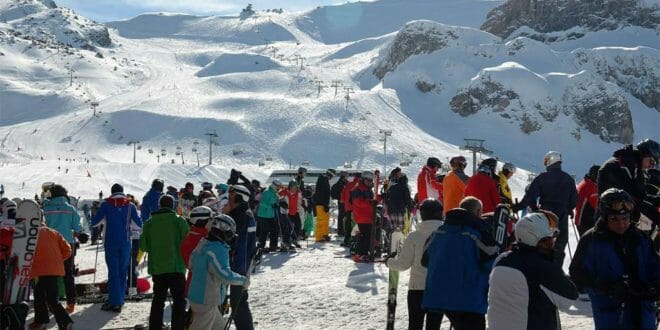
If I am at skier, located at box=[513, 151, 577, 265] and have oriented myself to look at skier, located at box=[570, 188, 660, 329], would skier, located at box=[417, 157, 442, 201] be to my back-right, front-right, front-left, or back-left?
back-right

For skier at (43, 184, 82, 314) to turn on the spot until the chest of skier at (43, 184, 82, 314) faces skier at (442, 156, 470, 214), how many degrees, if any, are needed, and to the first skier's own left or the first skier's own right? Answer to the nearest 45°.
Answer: approximately 90° to the first skier's own right

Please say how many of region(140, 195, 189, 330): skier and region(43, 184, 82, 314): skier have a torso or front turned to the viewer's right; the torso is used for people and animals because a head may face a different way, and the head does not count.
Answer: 0

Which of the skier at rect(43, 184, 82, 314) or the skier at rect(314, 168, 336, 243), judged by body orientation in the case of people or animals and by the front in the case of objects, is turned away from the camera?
the skier at rect(43, 184, 82, 314)

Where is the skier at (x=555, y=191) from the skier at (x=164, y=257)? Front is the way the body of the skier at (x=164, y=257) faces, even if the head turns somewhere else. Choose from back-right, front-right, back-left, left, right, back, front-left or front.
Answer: right

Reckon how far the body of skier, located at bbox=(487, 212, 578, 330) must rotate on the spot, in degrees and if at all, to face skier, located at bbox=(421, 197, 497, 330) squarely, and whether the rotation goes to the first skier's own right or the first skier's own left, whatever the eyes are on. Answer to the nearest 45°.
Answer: approximately 90° to the first skier's own left

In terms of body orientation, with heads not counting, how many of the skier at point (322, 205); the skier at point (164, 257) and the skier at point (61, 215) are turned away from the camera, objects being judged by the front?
2

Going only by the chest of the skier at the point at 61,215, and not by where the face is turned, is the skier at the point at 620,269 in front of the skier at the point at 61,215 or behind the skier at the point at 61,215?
behind

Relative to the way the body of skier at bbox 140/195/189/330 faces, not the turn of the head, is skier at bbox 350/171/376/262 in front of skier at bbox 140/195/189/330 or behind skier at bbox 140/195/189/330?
in front

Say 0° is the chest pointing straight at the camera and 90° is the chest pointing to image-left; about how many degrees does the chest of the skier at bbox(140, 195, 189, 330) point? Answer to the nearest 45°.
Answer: approximately 180°

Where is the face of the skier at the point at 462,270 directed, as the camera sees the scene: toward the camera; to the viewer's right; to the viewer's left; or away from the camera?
away from the camera

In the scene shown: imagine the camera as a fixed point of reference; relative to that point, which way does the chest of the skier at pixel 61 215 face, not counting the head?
away from the camera

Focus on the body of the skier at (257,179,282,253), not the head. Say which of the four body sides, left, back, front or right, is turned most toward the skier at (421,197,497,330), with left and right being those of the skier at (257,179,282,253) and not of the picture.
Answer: right
